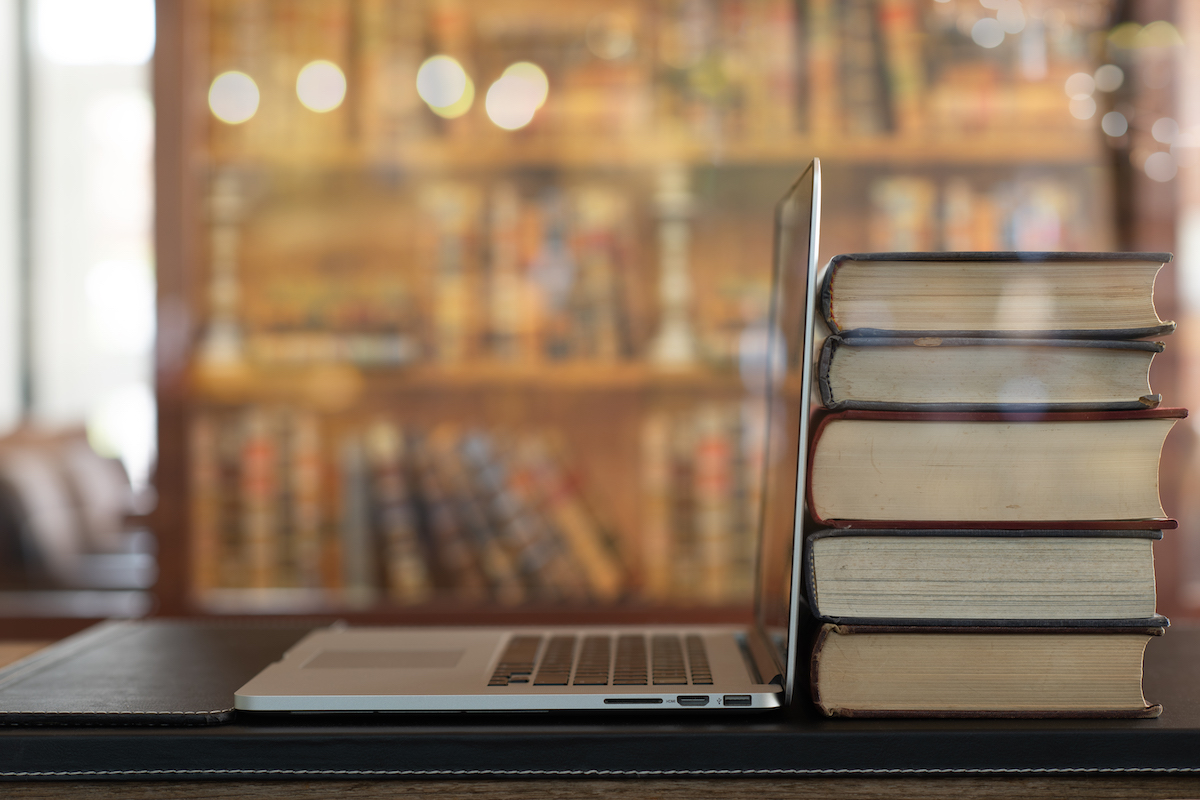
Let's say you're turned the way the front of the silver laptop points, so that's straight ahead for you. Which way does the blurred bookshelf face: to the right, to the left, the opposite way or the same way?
to the left

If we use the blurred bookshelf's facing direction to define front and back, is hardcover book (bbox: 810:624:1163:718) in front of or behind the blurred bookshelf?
in front

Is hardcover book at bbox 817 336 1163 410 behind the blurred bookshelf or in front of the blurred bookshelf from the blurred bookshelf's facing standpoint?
in front

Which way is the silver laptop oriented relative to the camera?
to the viewer's left

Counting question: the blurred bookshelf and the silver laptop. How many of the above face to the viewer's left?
1

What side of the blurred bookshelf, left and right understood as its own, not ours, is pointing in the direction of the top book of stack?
front

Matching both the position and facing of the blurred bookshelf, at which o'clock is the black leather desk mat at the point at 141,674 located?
The black leather desk mat is roughly at 12 o'clock from the blurred bookshelf.

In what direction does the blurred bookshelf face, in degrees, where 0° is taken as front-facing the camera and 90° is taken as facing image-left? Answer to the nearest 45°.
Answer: approximately 0°

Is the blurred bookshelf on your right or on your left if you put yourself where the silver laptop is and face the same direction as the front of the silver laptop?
on your right

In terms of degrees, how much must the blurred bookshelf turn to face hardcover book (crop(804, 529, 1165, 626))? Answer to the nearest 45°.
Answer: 0° — it already faces it

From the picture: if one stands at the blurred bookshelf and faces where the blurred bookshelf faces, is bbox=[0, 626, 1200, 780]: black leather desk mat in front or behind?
in front

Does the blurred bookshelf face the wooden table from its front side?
yes
